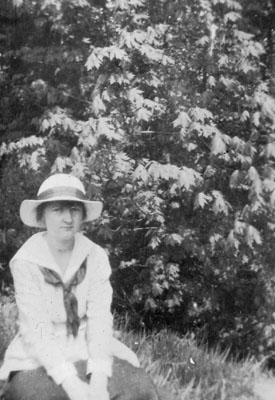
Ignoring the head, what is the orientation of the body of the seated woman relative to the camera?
toward the camera
